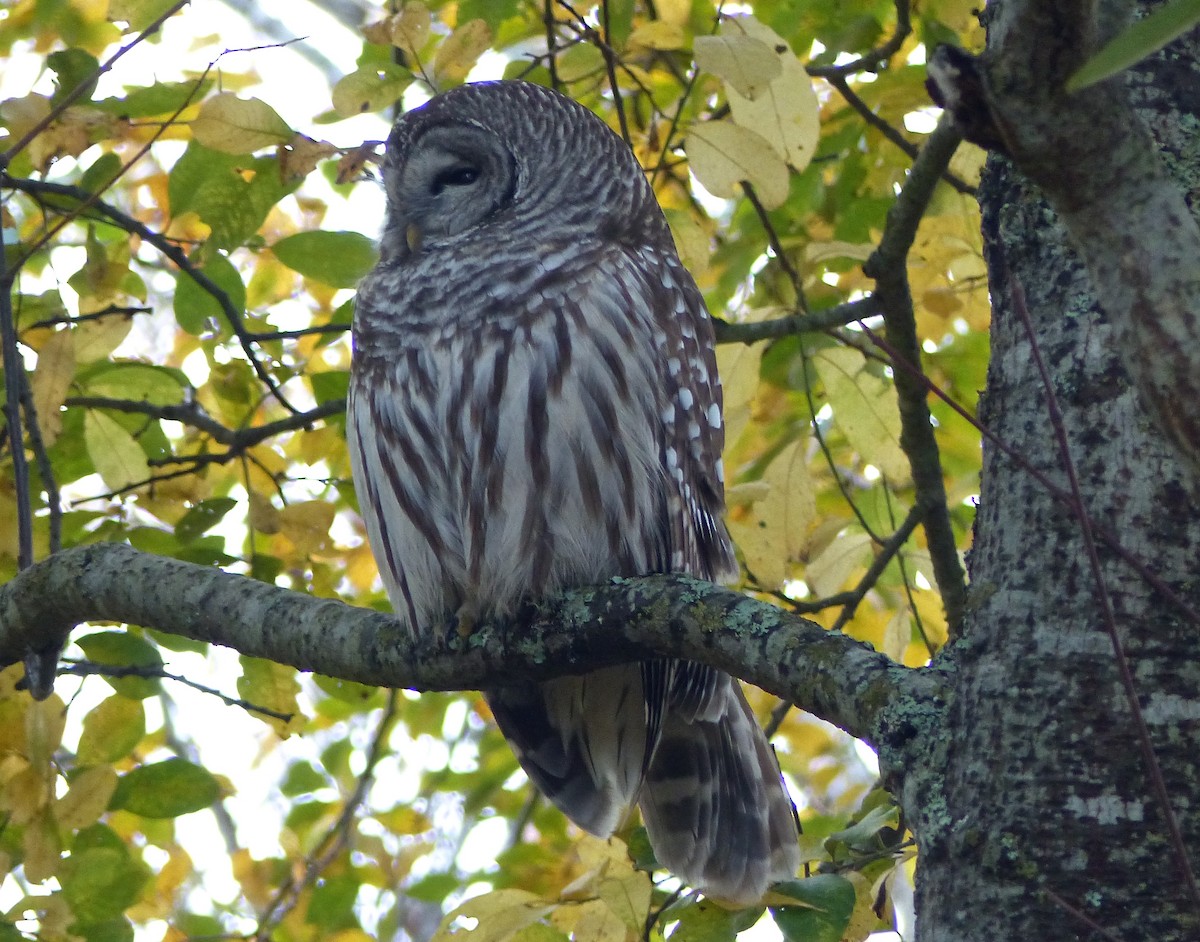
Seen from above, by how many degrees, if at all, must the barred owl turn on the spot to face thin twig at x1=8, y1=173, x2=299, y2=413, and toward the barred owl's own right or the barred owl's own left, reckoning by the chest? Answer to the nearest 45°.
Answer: approximately 45° to the barred owl's own right

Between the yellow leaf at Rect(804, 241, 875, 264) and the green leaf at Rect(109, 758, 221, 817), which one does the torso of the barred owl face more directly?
the green leaf

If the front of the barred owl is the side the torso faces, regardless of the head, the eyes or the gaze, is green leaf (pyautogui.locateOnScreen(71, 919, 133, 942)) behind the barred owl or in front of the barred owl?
in front

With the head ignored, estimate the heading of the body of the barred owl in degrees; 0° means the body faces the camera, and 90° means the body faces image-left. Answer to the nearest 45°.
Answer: approximately 45°

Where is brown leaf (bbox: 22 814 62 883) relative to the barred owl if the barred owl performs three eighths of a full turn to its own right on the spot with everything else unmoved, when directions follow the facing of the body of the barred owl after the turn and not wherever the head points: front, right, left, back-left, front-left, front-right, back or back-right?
left

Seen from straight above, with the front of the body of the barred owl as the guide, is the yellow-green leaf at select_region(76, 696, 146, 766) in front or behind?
in front

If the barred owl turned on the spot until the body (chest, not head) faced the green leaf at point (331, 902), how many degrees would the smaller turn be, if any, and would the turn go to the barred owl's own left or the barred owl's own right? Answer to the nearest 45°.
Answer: approximately 90° to the barred owl's own right

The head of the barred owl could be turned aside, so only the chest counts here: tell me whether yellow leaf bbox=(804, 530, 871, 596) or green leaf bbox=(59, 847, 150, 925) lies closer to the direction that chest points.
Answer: the green leaf
